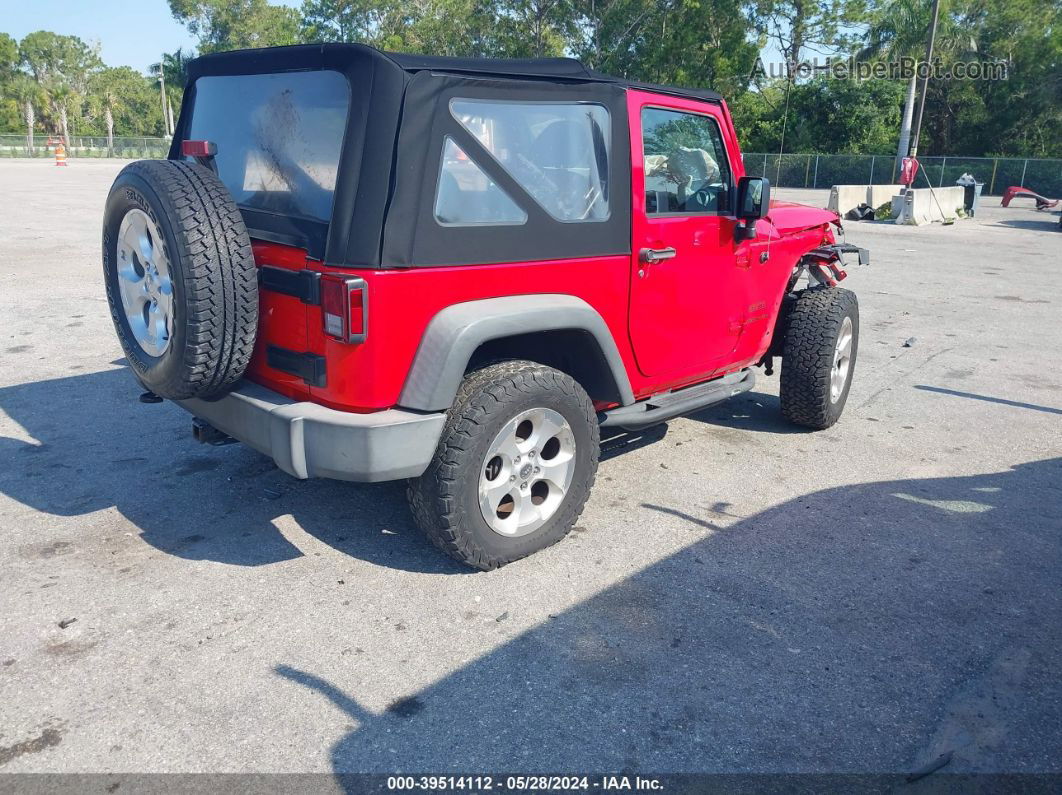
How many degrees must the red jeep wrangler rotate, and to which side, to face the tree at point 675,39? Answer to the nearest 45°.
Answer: approximately 45° to its left

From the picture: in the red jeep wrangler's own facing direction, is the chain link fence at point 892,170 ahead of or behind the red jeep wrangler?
ahead

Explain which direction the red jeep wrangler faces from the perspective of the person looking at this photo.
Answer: facing away from the viewer and to the right of the viewer

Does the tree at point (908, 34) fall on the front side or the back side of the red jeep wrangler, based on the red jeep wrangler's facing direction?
on the front side
